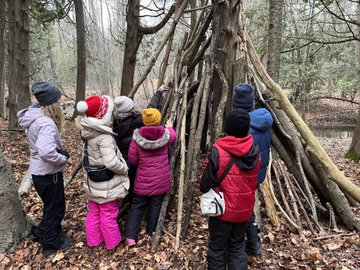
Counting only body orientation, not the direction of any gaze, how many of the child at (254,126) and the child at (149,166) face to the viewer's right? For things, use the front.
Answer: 0

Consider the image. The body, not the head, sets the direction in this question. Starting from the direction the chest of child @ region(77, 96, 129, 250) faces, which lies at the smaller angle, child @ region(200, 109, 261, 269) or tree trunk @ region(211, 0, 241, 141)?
the tree trunk

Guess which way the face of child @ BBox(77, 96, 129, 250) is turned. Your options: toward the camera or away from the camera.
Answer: away from the camera

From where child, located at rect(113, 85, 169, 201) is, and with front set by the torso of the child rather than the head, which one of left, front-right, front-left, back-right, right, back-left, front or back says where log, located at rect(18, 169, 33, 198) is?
left

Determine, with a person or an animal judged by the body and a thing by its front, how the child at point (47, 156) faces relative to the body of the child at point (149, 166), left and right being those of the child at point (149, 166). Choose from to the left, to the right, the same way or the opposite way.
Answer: to the right

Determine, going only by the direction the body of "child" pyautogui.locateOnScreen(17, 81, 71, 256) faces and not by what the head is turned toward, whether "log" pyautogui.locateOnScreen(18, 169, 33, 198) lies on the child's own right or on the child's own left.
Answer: on the child's own left

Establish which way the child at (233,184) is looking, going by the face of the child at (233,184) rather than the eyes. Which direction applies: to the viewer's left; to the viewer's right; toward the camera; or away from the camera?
away from the camera

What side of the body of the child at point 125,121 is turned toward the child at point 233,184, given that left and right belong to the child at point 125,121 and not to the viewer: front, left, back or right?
right

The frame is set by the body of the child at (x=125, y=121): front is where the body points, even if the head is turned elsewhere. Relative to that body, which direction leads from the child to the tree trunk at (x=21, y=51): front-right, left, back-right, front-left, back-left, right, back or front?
left

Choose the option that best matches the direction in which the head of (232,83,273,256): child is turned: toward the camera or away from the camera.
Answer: away from the camera

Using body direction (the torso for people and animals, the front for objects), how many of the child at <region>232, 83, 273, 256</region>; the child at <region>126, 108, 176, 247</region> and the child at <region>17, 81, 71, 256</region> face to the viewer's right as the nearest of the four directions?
1

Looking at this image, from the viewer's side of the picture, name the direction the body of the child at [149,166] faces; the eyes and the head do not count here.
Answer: away from the camera

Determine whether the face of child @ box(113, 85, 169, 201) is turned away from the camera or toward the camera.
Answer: away from the camera

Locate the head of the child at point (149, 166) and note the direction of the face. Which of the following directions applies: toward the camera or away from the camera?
away from the camera

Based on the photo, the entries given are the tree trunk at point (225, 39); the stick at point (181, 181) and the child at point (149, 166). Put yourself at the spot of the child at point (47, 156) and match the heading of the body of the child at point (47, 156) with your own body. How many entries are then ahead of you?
3

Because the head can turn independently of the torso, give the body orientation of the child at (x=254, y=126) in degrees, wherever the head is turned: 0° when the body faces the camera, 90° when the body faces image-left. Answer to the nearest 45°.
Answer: approximately 135°
